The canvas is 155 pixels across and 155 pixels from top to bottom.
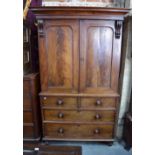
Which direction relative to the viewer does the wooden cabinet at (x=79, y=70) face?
toward the camera
